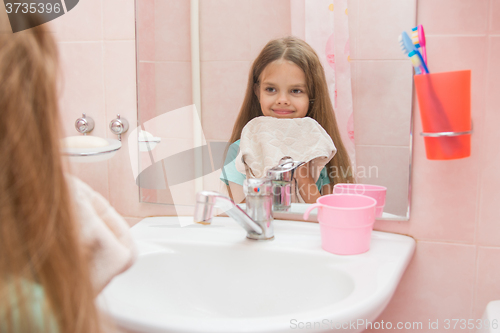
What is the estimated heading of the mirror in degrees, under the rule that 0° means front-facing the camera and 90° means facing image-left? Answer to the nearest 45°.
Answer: approximately 0°
